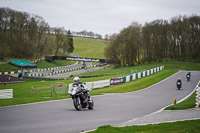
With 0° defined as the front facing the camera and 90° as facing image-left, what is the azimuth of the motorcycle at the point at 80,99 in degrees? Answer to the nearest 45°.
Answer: approximately 45°

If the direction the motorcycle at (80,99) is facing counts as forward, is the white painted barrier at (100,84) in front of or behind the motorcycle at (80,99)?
behind

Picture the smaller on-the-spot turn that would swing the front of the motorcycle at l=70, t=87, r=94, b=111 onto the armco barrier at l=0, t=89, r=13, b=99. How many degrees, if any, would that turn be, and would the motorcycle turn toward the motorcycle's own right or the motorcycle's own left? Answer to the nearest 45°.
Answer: approximately 90° to the motorcycle's own right
